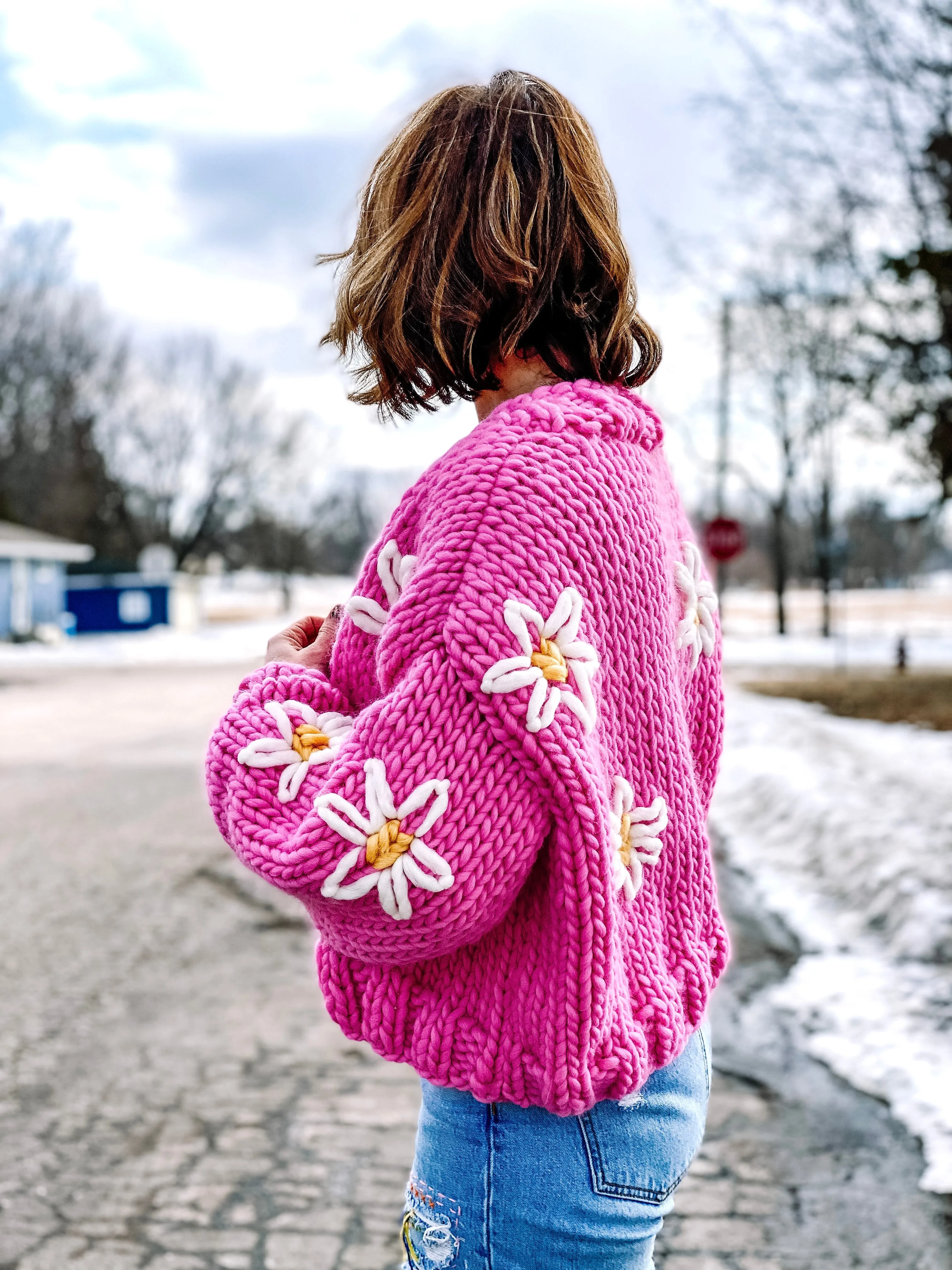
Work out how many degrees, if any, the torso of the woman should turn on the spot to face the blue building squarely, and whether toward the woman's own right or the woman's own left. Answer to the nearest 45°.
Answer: approximately 45° to the woman's own right

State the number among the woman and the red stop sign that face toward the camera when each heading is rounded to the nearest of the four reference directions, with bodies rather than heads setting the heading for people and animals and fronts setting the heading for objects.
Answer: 1

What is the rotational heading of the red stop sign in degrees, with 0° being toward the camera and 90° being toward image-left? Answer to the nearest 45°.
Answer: approximately 0°

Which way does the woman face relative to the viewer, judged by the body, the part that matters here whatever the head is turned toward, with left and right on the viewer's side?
facing away from the viewer and to the left of the viewer

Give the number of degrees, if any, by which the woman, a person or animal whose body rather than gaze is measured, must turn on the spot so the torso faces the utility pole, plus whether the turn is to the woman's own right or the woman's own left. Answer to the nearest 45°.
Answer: approximately 45° to the woman's own right

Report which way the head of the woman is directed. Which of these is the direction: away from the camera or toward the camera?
away from the camera

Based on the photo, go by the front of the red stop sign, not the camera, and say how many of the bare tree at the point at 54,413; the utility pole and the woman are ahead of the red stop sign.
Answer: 1
